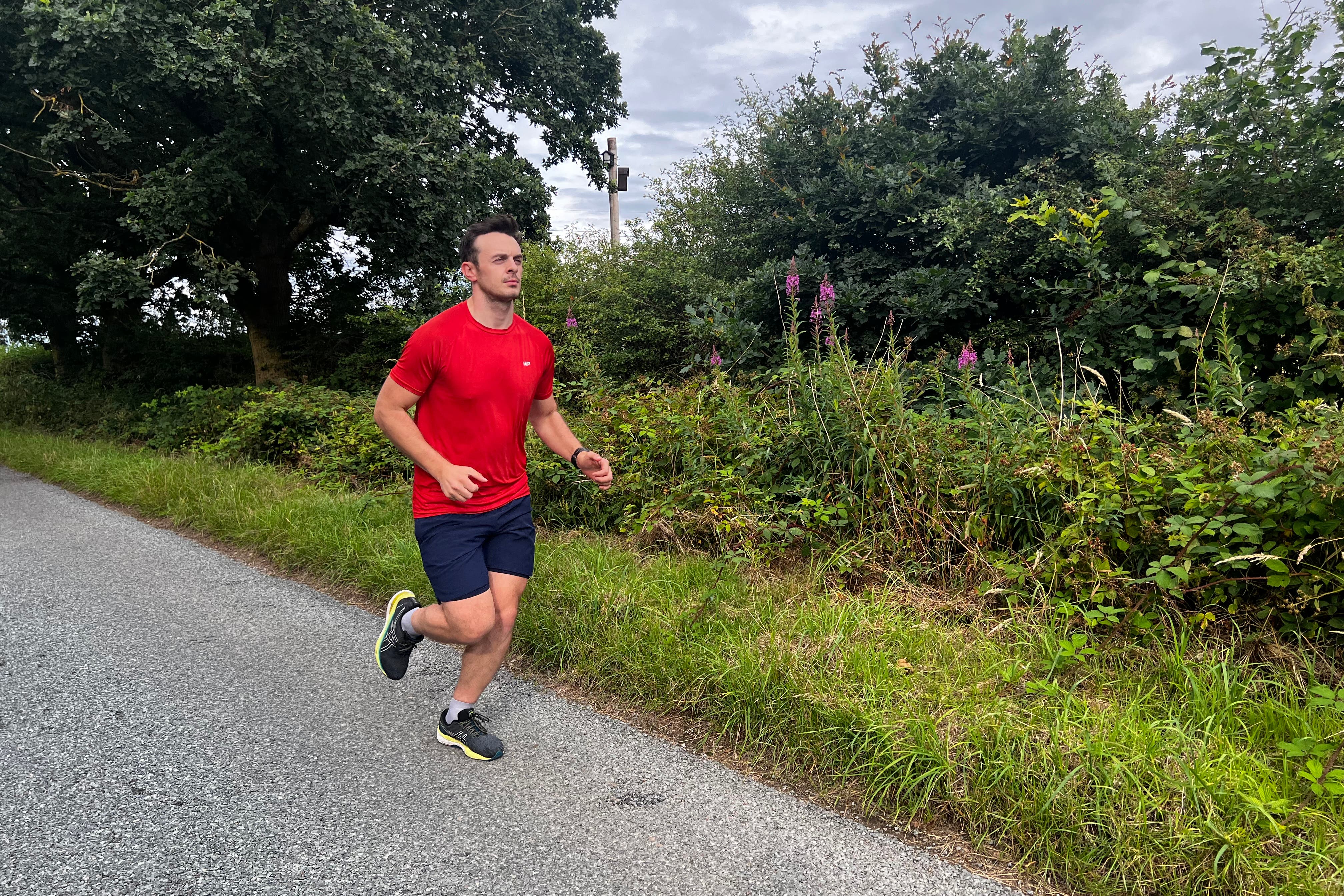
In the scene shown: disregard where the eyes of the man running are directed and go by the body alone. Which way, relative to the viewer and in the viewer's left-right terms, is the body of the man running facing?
facing the viewer and to the right of the viewer

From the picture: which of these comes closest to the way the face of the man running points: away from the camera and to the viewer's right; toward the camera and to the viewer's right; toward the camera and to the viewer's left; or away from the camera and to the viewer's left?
toward the camera and to the viewer's right

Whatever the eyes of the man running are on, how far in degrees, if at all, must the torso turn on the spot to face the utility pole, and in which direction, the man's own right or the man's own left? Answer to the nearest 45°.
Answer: approximately 135° to the man's own left

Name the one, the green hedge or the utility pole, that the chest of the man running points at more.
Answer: the green hedge
